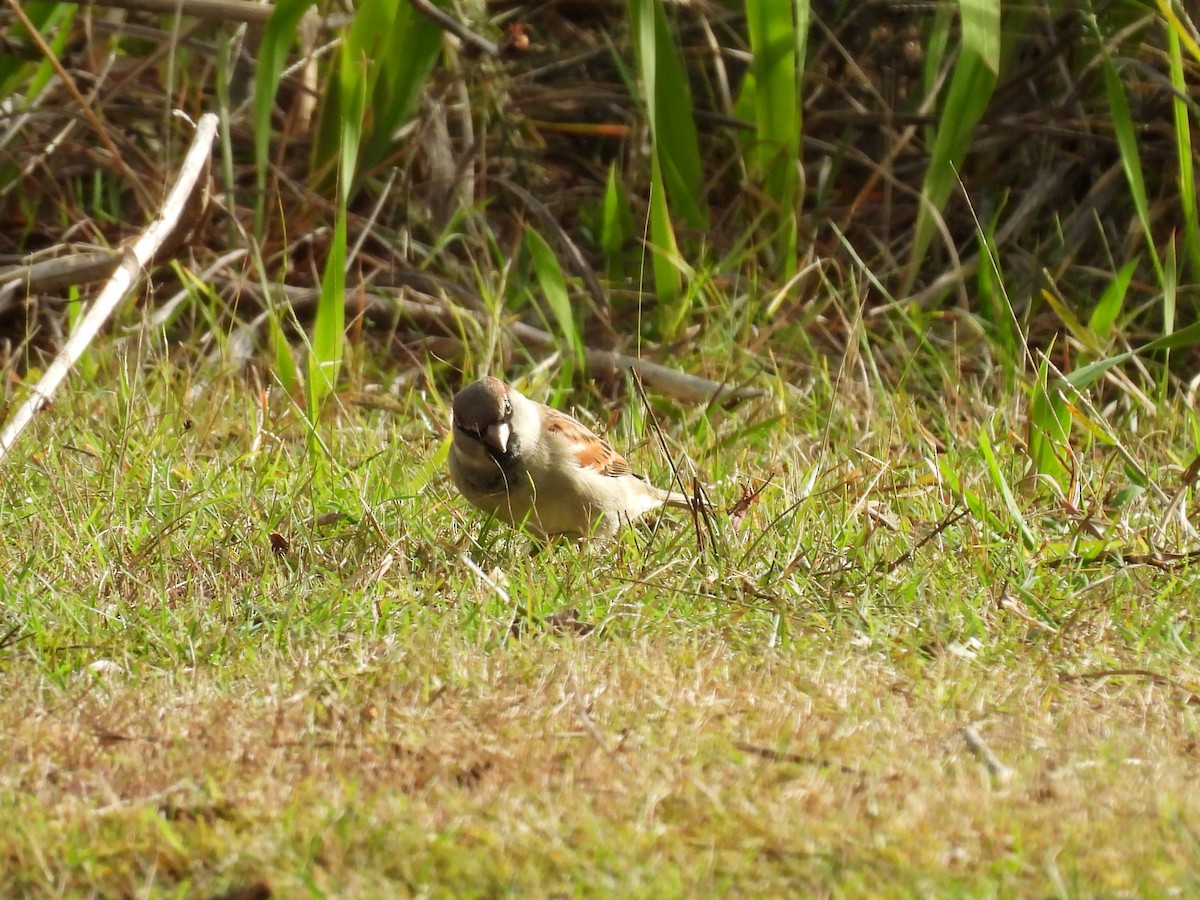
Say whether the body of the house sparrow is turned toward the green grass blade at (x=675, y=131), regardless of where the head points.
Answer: no

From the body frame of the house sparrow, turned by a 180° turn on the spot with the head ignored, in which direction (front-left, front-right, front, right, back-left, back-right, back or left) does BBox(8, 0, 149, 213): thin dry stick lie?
left

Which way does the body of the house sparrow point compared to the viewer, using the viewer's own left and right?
facing the viewer and to the left of the viewer

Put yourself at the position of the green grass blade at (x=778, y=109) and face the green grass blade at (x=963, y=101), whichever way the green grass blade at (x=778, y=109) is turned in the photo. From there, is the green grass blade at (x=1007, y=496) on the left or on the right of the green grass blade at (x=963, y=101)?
right

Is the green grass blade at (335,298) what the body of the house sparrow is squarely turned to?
no

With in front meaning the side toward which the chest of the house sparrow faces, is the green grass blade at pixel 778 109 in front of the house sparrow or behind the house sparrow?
behind

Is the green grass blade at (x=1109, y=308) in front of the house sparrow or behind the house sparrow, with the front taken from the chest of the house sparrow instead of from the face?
behind

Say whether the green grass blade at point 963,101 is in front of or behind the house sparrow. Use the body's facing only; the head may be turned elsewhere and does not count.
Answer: behind

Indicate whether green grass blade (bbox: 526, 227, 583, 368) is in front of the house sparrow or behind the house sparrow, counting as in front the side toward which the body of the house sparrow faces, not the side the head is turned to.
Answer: behind

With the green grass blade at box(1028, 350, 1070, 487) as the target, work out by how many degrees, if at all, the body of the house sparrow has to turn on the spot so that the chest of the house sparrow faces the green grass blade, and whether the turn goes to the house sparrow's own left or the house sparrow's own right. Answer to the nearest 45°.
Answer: approximately 135° to the house sparrow's own left

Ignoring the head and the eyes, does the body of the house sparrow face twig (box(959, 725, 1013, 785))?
no
